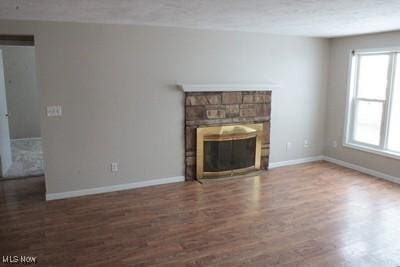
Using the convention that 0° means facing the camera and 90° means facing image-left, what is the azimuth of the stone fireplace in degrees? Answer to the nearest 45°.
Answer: approximately 315°

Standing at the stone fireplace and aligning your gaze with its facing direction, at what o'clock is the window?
The window is roughly at 10 o'clock from the stone fireplace.
